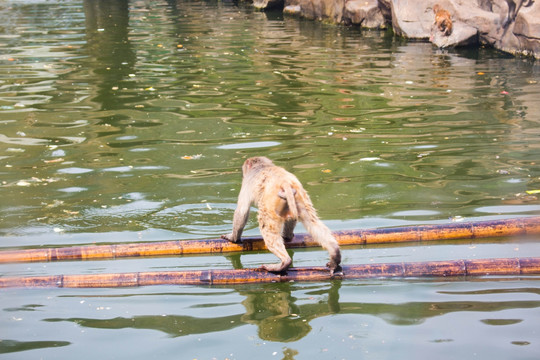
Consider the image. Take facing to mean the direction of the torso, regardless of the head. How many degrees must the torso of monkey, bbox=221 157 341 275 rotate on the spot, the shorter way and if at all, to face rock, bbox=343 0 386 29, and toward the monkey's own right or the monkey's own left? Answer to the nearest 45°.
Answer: approximately 45° to the monkey's own right

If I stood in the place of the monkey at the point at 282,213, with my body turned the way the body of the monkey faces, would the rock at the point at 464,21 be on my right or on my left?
on my right

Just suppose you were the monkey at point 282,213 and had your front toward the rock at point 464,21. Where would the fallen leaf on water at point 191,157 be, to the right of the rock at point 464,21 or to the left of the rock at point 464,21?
left

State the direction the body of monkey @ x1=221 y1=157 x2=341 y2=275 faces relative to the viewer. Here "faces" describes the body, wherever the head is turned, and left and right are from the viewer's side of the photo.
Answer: facing away from the viewer and to the left of the viewer

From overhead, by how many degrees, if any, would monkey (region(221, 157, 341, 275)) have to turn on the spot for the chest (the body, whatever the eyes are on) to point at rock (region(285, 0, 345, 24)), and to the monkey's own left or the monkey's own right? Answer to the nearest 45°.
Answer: approximately 45° to the monkey's own right
